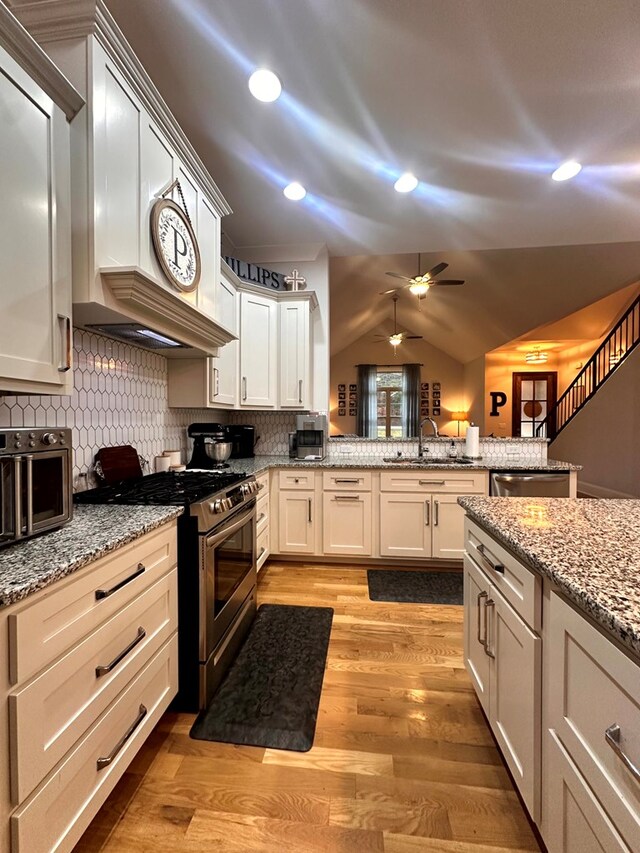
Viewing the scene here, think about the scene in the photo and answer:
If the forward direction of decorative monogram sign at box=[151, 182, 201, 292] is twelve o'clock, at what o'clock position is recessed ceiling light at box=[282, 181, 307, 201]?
The recessed ceiling light is roughly at 9 o'clock from the decorative monogram sign.

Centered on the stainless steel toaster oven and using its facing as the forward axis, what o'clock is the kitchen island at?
The kitchen island is roughly at 12 o'clock from the stainless steel toaster oven.

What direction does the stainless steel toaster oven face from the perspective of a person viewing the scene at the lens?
facing the viewer and to the right of the viewer

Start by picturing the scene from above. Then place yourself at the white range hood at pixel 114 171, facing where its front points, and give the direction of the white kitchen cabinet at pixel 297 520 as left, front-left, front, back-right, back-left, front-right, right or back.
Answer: left

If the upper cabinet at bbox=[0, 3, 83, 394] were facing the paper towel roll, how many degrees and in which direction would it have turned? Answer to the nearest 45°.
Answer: approximately 45° to its left

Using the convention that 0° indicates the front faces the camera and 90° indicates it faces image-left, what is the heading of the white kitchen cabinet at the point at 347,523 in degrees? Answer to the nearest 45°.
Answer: approximately 0°

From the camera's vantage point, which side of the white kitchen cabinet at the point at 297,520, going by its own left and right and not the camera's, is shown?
front

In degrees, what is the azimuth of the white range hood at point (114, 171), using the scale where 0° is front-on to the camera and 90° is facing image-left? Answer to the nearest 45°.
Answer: approximately 315°

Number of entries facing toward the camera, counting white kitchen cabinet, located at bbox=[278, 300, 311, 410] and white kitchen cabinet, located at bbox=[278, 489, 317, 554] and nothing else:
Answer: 2

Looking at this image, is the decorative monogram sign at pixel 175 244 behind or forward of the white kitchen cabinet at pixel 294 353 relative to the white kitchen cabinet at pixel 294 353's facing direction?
forward

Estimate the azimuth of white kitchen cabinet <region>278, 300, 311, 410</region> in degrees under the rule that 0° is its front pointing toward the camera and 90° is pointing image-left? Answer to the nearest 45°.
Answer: approximately 0°

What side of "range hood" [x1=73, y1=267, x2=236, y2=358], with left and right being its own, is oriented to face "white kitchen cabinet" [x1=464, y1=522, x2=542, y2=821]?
front

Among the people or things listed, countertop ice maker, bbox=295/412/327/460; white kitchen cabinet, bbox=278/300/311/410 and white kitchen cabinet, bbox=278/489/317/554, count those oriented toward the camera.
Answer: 3

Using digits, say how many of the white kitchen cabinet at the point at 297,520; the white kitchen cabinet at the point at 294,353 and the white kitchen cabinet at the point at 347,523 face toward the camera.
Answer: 3

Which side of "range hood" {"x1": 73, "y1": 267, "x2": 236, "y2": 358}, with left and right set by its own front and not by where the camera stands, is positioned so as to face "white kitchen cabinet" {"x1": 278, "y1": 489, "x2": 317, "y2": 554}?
left

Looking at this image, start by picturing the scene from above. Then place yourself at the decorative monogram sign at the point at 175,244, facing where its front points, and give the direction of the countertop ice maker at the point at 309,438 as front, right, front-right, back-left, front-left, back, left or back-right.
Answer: left

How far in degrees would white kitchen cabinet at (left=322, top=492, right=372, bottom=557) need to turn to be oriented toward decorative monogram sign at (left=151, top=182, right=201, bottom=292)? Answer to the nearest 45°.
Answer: approximately 45° to its right

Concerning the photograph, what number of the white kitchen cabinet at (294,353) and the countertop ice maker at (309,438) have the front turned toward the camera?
2

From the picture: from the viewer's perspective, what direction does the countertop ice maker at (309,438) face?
toward the camera
